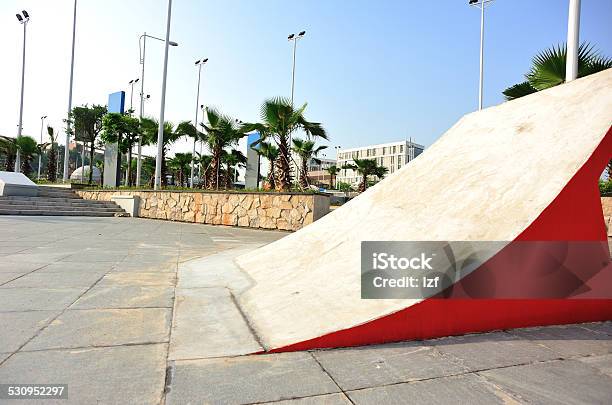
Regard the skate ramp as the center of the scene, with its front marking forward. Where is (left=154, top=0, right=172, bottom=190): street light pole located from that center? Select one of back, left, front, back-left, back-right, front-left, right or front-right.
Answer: front-right

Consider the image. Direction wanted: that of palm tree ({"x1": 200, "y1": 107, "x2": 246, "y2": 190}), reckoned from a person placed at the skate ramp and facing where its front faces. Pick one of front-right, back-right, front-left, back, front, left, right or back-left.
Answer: front-right

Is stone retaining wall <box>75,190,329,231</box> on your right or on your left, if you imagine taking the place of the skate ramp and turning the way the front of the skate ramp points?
on your right

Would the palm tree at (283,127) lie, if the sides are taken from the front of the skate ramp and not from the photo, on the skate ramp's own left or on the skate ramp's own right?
on the skate ramp's own right

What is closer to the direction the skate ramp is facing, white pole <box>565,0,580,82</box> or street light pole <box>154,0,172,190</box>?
the street light pole

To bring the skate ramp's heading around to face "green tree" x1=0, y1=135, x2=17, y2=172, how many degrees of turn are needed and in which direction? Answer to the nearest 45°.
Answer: approximately 45° to its right

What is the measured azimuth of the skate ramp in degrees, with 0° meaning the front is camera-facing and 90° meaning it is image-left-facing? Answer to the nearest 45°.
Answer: approximately 90°

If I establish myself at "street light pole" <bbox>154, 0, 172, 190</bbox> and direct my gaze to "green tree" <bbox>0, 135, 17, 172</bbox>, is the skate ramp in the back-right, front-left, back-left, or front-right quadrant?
back-left

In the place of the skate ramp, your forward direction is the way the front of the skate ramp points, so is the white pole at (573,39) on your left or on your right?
on your right

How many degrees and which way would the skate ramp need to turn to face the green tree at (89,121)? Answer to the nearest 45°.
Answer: approximately 45° to its right
